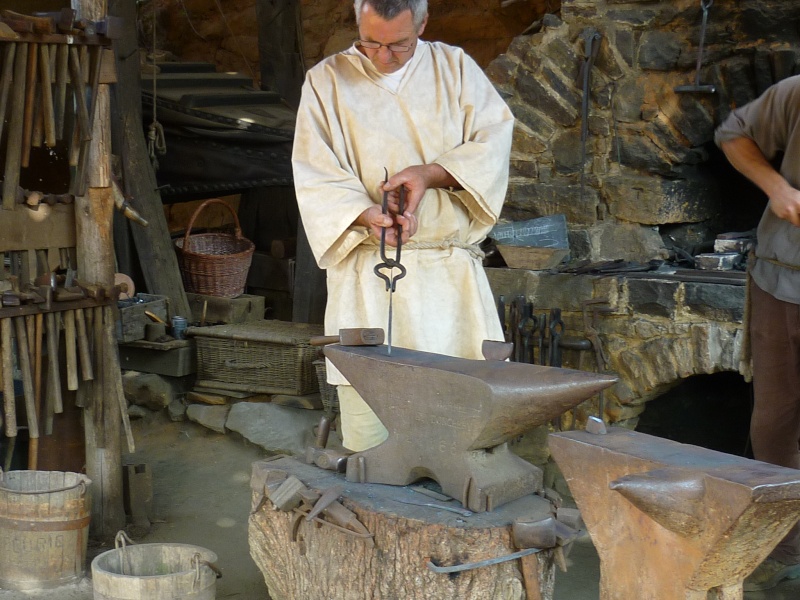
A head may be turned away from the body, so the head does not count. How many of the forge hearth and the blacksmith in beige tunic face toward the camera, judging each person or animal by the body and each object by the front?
2

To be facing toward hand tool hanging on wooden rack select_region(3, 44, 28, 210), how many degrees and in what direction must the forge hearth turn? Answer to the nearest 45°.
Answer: approximately 45° to its right

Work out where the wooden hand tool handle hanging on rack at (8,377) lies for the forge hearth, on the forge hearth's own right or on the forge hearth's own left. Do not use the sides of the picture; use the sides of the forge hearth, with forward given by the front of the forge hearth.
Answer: on the forge hearth's own right

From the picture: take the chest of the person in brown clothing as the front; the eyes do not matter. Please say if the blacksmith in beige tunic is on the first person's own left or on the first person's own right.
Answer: on the first person's own right

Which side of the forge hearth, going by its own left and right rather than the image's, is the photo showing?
front

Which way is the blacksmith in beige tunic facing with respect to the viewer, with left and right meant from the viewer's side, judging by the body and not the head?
facing the viewer

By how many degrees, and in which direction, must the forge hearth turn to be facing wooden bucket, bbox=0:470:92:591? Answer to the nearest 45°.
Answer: approximately 45° to its right

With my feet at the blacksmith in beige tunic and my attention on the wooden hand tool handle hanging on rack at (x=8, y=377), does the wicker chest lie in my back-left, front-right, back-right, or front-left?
front-right

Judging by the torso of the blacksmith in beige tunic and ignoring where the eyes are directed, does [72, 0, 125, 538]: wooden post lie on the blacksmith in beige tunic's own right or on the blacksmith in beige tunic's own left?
on the blacksmith in beige tunic's own right
